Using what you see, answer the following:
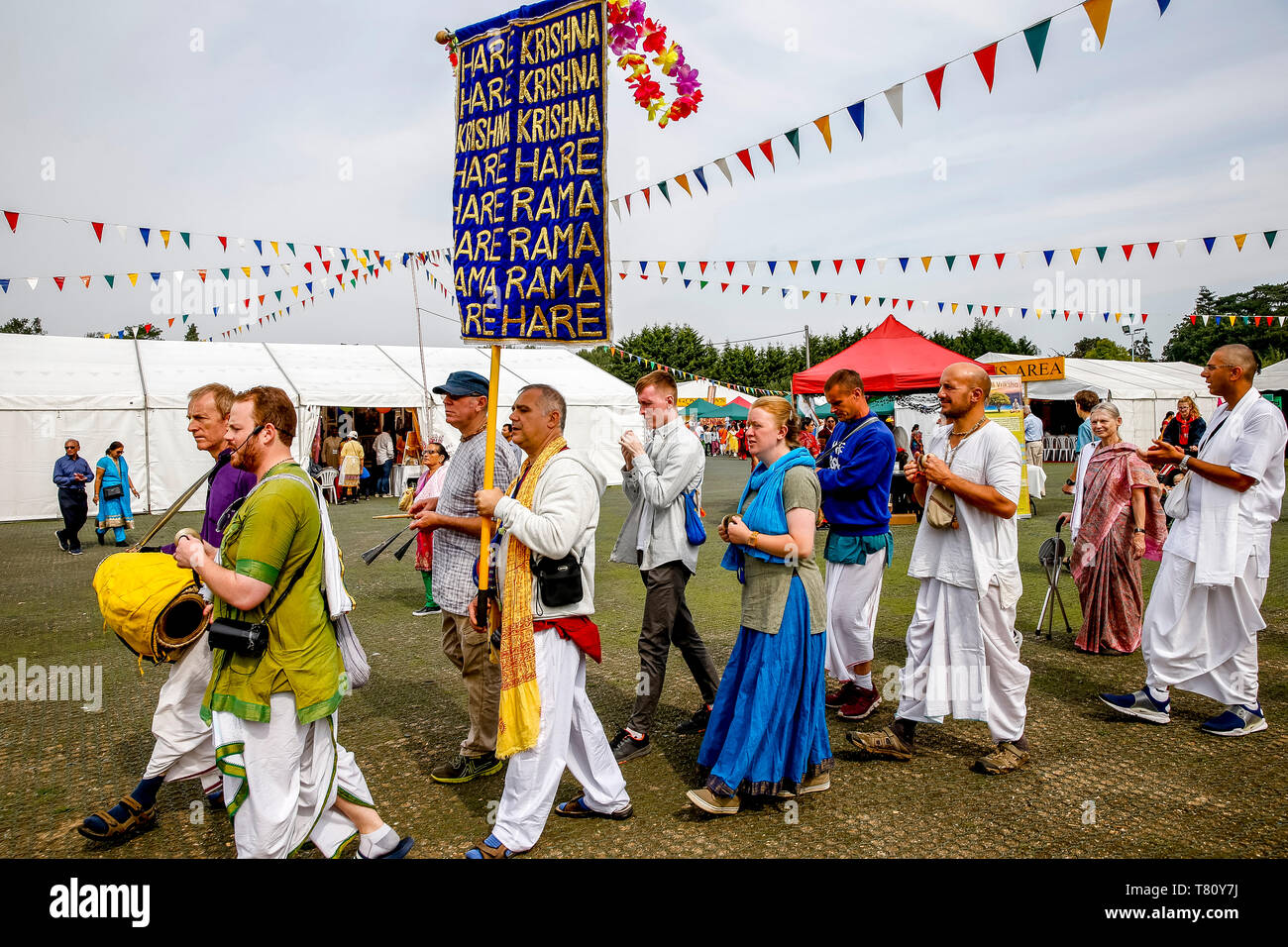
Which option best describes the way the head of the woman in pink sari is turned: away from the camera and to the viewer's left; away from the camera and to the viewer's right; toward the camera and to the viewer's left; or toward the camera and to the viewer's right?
toward the camera and to the viewer's left

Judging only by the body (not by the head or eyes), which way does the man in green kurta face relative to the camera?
to the viewer's left

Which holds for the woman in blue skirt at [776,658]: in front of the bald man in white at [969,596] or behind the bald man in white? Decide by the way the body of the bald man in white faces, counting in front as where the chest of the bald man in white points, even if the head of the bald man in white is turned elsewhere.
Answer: in front

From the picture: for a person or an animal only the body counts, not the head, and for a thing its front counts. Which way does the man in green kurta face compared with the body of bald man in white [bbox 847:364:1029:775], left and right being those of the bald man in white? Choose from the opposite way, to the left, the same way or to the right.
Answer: the same way

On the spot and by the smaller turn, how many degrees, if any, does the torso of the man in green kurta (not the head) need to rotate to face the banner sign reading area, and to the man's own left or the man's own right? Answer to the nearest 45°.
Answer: approximately 135° to the man's own right

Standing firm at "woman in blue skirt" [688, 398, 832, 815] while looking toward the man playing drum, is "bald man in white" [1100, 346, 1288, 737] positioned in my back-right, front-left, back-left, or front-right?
back-right

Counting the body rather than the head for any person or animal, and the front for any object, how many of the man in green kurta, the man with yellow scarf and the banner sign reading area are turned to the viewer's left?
2

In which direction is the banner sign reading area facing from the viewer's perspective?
toward the camera

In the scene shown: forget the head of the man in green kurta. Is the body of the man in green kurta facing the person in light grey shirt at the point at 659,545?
no

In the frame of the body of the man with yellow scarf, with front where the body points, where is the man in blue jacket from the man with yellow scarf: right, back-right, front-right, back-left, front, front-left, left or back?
back-right

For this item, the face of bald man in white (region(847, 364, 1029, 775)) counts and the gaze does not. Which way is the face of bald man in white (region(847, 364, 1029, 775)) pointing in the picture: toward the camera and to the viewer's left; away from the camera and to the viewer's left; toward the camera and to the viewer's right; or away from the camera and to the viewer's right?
toward the camera and to the viewer's left

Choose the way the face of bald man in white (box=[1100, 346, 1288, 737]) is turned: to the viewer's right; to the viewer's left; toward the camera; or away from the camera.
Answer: to the viewer's left

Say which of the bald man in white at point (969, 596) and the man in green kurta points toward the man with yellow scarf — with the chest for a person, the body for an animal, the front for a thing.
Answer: the bald man in white

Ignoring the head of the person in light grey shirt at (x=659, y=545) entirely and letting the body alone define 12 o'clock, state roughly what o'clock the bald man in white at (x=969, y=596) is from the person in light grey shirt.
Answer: The bald man in white is roughly at 8 o'clock from the person in light grey shirt.

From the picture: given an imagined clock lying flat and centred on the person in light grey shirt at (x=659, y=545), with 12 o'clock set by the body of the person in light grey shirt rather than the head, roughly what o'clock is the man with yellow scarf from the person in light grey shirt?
The man with yellow scarf is roughly at 11 o'clock from the person in light grey shirt.

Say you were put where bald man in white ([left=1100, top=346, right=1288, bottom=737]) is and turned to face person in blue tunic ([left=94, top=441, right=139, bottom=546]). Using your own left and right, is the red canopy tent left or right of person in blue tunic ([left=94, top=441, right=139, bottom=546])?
right

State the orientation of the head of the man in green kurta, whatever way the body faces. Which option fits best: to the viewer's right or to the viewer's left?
to the viewer's left
